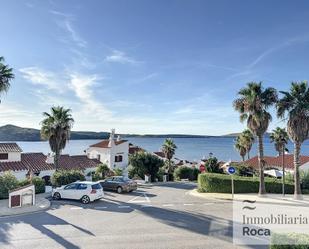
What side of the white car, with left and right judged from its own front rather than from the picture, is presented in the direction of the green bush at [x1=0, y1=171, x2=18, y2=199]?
front

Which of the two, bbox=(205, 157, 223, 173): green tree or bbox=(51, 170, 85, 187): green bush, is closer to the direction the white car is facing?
the green bush

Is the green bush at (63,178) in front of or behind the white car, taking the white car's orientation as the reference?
in front
